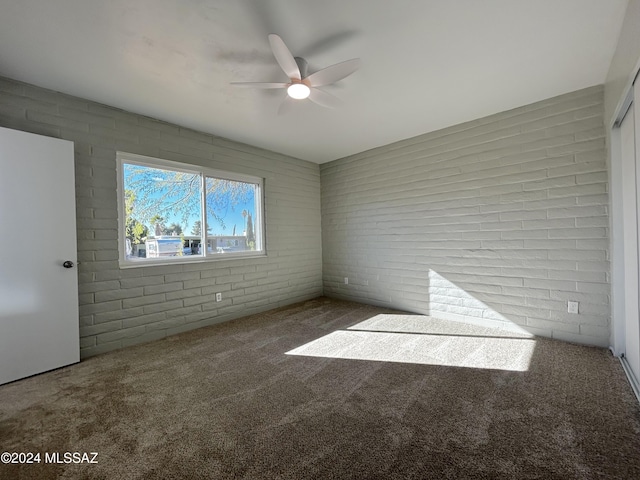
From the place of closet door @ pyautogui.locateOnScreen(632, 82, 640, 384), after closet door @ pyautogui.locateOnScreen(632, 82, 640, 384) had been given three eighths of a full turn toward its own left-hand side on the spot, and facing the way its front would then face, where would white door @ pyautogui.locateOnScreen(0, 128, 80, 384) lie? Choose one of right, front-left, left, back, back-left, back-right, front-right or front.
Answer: right

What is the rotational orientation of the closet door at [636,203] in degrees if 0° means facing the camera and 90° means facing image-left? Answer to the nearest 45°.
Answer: approximately 90°

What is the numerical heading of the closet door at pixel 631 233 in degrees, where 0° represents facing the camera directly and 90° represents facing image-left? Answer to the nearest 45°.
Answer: approximately 90°

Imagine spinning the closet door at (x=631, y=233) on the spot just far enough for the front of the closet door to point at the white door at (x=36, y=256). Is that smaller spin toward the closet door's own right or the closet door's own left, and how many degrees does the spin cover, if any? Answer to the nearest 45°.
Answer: approximately 45° to the closet door's own left
